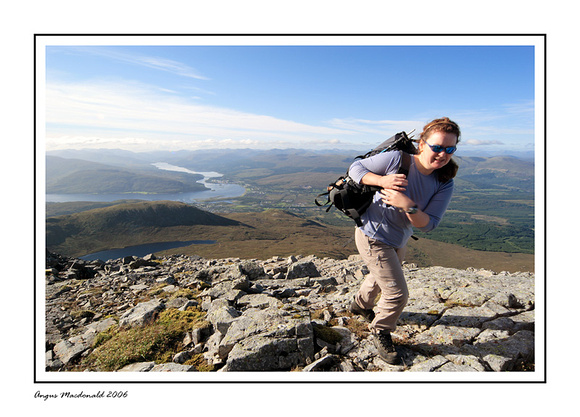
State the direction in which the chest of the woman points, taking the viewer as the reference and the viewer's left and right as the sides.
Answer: facing the viewer and to the right of the viewer
